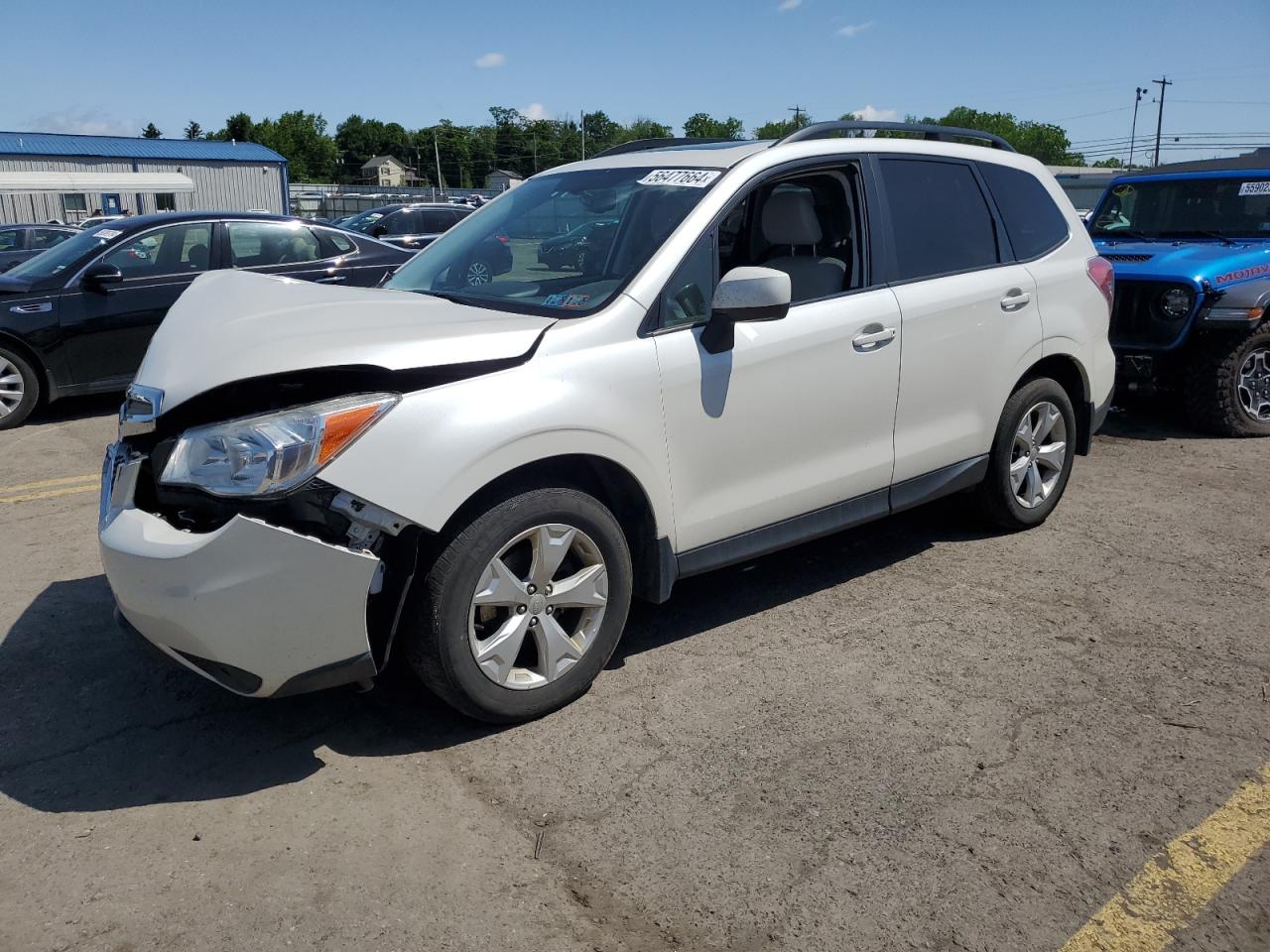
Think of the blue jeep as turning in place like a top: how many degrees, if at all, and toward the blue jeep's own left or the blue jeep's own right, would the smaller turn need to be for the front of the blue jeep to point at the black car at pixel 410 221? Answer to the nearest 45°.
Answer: approximately 90° to the blue jeep's own right

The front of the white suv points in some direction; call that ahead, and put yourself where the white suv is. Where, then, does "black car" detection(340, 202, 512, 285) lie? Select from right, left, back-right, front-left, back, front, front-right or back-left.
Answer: back-right

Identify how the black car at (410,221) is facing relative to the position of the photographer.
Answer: facing the viewer and to the left of the viewer

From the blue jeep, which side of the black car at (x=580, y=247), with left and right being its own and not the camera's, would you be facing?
left

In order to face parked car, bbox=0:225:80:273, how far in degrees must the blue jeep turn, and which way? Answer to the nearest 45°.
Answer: approximately 45° to its right

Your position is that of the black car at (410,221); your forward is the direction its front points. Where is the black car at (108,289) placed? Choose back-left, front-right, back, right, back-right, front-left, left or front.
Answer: front-left
